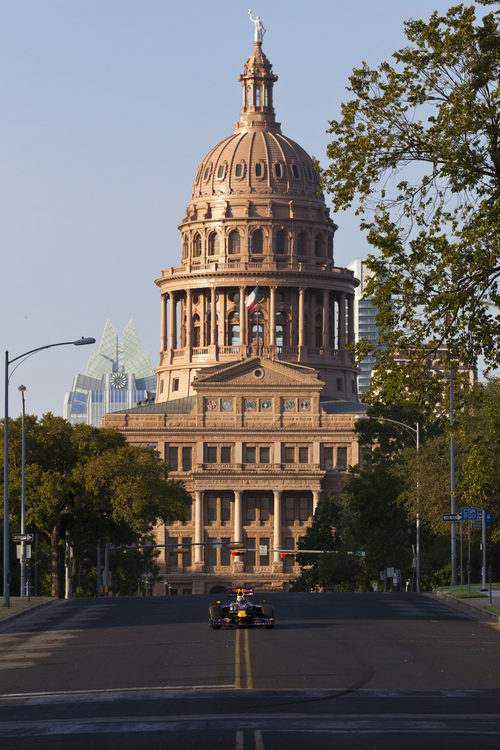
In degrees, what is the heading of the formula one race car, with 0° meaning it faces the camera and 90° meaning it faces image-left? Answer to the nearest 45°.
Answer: approximately 0°
